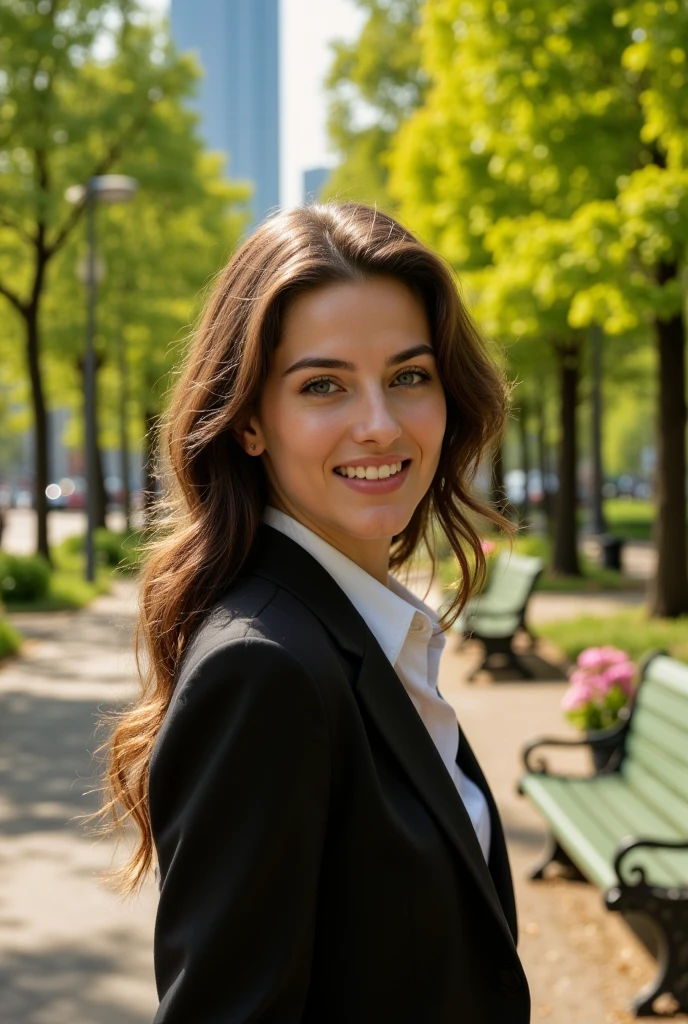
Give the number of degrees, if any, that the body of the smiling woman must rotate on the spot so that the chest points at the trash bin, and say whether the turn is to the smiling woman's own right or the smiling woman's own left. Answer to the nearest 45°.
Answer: approximately 135° to the smiling woman's own left

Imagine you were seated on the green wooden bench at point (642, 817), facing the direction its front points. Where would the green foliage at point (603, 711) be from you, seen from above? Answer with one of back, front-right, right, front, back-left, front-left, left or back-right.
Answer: back-right

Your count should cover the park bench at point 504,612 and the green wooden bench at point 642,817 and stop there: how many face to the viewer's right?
0

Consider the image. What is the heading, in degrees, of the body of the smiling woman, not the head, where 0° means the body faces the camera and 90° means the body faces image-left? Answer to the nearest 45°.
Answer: approximately 315°

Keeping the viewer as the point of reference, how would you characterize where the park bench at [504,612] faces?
facing the viewer and to the left of the viewer

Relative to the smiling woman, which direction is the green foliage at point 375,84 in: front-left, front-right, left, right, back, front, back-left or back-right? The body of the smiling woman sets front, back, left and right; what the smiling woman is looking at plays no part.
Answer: back-left

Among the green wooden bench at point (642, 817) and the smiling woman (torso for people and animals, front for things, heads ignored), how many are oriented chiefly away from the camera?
0
